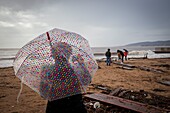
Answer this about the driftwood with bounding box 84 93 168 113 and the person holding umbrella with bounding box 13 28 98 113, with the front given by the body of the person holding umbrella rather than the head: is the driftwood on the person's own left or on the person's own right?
on the person's own right

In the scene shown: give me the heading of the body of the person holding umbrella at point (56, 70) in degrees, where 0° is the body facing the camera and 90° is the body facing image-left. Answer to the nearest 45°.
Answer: approximately 180°
